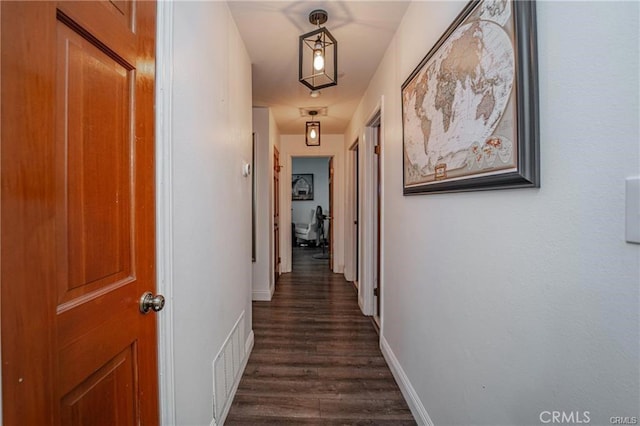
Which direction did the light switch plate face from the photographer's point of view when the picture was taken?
facing the viewer and to the left of the viewer

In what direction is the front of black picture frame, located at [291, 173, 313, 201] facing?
toward the camera

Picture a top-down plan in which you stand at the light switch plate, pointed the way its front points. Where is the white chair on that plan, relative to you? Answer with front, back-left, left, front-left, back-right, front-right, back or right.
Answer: right

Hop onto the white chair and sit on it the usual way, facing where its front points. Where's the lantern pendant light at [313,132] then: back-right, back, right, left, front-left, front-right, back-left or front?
left

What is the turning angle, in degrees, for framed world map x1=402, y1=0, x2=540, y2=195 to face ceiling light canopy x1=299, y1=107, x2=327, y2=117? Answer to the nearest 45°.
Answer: approximately 90° to its right

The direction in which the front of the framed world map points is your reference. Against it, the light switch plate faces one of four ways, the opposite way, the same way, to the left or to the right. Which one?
the same way

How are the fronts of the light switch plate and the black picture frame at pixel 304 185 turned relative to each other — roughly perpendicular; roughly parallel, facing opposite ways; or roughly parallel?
roughly perpendicular

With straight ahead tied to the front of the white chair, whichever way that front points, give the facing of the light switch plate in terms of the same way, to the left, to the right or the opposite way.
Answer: the same way

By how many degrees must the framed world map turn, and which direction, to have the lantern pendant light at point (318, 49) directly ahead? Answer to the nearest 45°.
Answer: approximately 90° to its right

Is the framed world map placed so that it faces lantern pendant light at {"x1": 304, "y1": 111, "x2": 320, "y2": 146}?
no

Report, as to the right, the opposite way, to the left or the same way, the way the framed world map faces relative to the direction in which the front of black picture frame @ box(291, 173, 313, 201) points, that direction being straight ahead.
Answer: to the right
